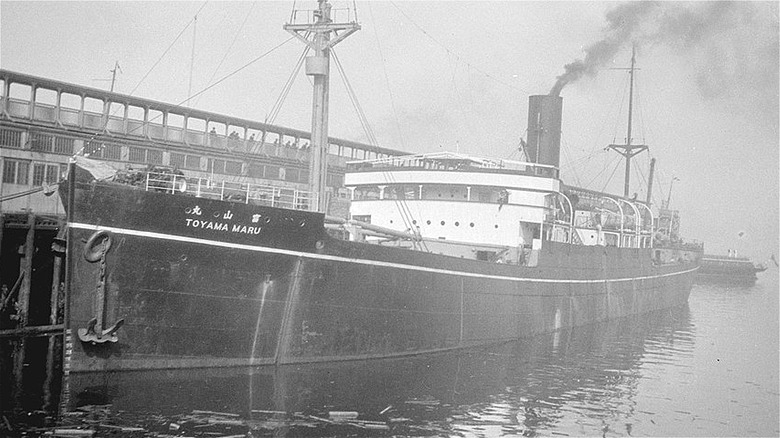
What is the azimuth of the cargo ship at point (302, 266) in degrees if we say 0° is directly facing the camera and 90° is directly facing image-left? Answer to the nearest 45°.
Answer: approximately 45°

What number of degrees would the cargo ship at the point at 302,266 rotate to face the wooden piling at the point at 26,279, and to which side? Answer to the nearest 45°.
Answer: approximately 45° to its right

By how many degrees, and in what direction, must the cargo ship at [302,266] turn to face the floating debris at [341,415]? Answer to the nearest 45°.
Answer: approximately 45° to its left
